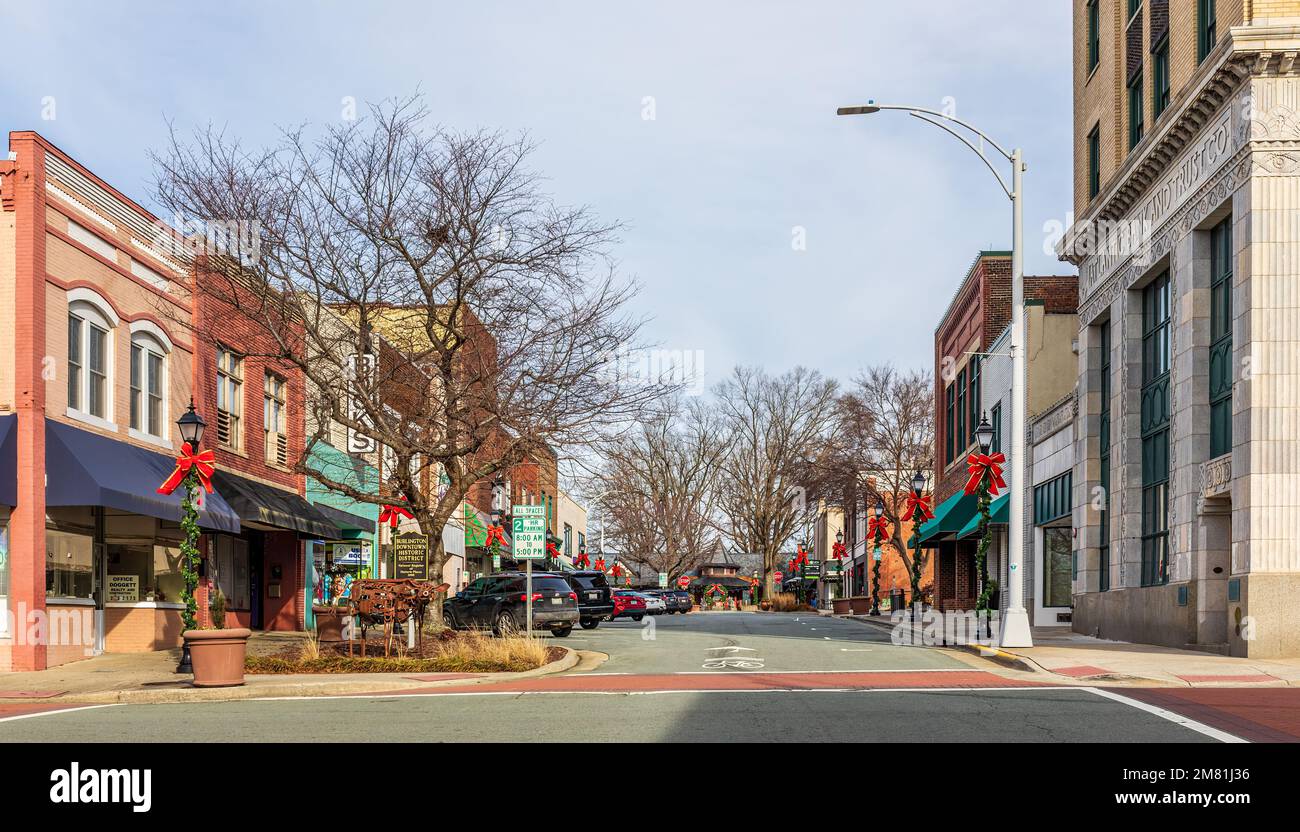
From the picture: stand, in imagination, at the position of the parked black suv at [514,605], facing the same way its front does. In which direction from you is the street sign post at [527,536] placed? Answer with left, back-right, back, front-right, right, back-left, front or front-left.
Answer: back-left

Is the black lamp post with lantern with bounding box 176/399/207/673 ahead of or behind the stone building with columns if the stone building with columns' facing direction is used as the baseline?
ahead

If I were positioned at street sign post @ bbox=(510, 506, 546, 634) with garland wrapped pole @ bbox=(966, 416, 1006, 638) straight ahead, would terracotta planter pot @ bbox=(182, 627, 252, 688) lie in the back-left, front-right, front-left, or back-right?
back-right

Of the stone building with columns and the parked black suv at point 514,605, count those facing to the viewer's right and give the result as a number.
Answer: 0

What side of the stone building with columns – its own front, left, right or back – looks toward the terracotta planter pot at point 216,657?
front

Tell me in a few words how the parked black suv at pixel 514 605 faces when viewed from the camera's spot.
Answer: facing away from the viewer and to the left of the viewer

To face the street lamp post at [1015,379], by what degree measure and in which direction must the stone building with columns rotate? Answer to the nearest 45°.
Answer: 0° — it already faces it

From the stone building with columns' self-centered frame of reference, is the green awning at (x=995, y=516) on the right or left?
on its right

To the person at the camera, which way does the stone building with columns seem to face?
facing the viewer and to the left of the viewer

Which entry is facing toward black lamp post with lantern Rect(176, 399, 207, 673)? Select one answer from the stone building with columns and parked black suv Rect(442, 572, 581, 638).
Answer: the stone building with columns
